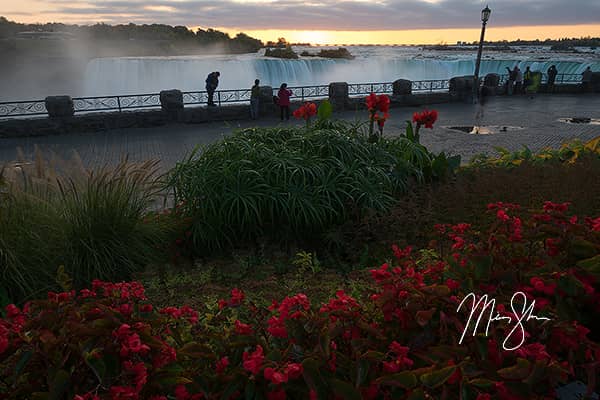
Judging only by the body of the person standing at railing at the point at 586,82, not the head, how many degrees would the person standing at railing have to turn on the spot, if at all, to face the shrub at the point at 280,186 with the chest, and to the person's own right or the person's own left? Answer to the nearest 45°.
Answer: approximately 180°

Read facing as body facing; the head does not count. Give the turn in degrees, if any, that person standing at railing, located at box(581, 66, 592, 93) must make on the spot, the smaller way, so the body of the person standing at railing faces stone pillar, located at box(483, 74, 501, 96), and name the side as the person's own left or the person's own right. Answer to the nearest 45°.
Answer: approximately 135° to the person's own left

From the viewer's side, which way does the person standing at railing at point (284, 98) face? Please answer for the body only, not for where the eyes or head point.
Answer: away from the camera

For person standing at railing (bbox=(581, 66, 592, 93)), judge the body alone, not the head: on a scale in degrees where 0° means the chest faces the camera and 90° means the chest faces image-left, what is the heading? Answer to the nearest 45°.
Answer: approximately 180°

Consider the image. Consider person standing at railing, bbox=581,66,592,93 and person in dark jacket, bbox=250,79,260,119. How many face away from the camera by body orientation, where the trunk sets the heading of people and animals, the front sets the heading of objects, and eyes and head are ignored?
2

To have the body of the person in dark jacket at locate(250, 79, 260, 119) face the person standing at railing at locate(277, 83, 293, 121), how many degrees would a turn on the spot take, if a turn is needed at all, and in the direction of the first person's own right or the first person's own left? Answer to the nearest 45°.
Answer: approximately 135° to the first person's own right

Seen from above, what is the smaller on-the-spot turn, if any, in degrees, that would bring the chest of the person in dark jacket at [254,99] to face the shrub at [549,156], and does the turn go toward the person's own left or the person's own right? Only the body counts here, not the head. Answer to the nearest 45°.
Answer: approximately 135° to the person's own right

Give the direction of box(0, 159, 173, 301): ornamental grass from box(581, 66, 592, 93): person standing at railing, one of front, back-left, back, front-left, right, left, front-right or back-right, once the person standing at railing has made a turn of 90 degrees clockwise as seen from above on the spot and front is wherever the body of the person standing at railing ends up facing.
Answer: right

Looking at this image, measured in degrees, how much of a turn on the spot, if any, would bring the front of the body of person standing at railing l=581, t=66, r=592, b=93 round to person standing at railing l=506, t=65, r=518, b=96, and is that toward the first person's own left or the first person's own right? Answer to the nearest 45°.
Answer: approximately 135° to the first person's own left

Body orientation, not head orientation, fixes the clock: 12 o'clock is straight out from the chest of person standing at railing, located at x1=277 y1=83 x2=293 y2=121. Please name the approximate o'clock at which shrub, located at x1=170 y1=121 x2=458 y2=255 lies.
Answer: The shrub is roughly at 6 o'clock from the person standing at railing.

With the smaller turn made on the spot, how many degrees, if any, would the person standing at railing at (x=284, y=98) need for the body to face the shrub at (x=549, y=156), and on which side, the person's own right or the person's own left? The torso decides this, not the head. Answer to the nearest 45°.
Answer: approximately 135° to the person's own right

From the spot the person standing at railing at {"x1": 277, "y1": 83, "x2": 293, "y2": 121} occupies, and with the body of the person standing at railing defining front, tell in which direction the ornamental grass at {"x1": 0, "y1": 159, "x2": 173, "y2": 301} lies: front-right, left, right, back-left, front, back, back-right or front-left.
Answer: back

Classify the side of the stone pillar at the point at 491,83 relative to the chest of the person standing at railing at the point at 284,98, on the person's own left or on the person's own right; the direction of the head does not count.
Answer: on the person's own right

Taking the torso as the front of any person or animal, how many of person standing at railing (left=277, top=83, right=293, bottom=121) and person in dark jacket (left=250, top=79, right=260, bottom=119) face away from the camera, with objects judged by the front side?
2

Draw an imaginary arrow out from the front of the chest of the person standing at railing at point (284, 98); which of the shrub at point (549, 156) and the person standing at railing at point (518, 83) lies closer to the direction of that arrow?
the person standing at railing

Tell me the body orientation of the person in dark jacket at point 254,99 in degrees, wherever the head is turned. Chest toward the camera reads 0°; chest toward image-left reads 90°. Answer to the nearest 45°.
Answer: approximately 180°

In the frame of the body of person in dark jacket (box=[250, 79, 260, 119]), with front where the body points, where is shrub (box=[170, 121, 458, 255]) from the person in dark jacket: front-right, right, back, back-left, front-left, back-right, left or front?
back
